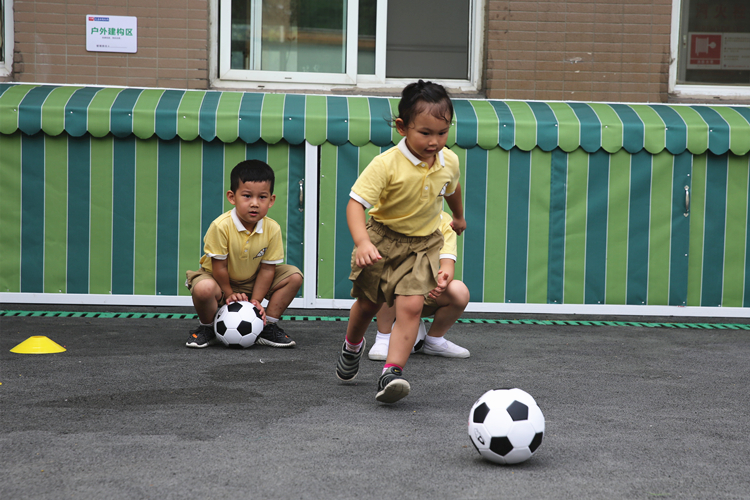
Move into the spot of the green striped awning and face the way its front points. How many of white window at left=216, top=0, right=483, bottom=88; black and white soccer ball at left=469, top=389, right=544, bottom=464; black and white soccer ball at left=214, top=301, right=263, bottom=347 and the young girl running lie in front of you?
3

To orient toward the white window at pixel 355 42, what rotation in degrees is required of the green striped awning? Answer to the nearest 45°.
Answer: approximately 180°

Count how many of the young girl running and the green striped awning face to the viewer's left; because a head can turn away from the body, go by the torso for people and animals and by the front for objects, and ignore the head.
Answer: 0

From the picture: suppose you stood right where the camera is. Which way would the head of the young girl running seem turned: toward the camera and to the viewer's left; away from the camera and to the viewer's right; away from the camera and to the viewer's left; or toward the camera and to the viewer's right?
toward the camera and to the viewer's right

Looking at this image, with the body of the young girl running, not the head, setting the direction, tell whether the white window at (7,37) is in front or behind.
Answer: behind

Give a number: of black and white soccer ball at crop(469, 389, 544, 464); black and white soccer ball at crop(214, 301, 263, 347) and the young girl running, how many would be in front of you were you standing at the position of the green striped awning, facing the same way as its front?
3
